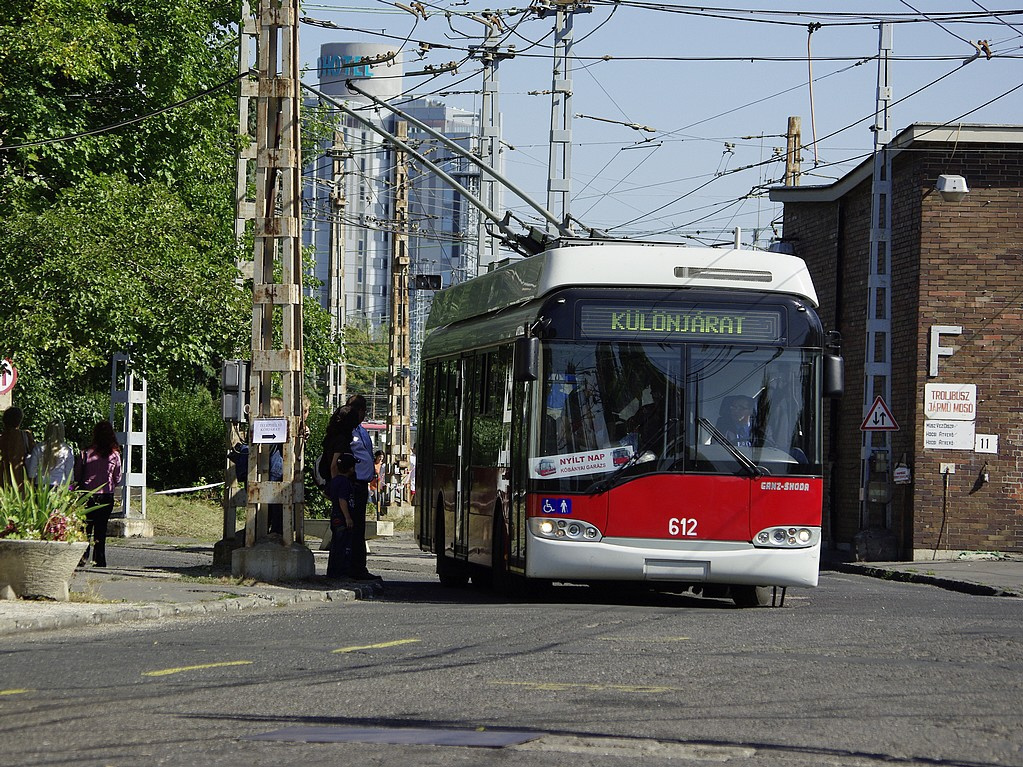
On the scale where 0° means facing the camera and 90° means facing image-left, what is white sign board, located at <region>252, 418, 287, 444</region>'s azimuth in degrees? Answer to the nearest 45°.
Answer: approximately 0°

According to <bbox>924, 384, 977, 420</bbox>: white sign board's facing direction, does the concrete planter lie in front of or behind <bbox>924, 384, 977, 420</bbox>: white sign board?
in front

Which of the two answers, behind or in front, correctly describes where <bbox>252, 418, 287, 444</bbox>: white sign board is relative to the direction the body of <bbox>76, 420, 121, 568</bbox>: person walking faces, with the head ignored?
behind

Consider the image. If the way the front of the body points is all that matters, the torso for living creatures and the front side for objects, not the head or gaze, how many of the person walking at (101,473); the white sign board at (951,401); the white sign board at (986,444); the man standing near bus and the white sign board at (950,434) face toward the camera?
3

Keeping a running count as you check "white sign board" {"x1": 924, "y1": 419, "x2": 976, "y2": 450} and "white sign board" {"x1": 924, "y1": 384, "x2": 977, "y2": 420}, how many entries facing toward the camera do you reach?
2

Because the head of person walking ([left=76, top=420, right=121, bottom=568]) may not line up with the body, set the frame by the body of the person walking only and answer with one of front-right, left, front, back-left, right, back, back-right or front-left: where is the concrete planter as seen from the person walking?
back

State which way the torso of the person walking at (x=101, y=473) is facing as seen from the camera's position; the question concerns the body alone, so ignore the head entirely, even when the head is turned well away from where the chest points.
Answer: away from the camera

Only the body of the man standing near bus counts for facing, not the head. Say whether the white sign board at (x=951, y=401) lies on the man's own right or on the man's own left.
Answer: on the man's own left
